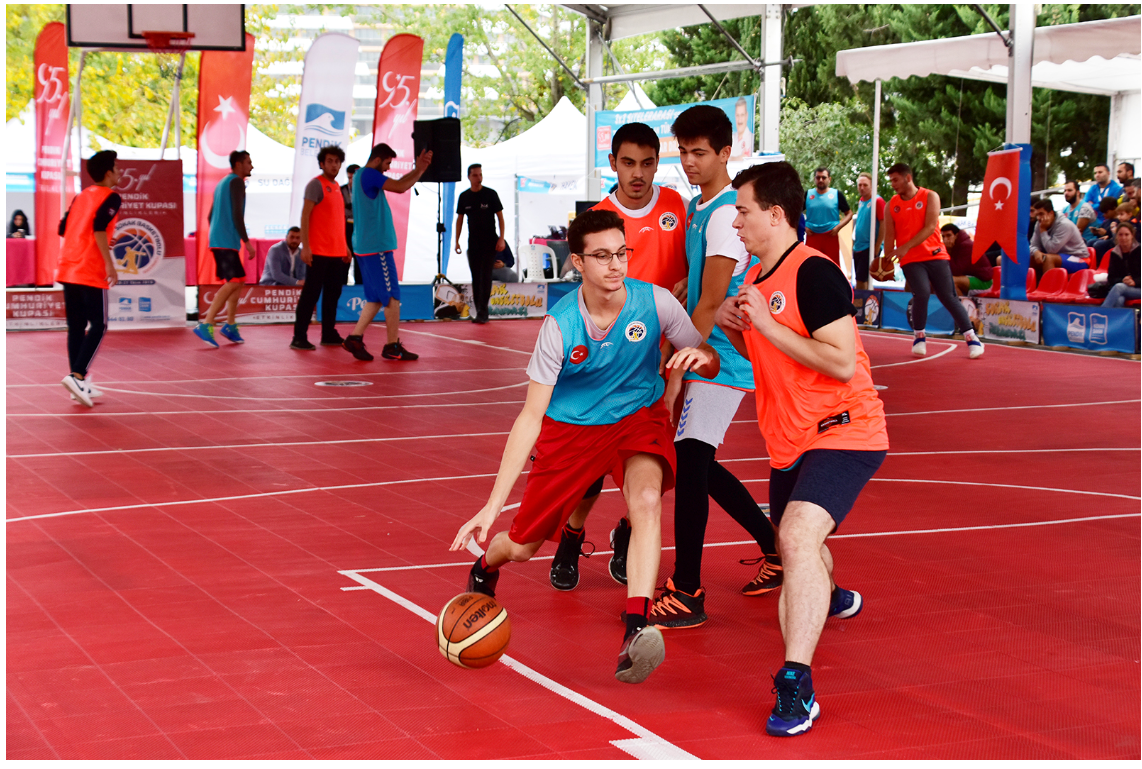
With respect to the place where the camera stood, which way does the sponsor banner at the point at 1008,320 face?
facing the viewer

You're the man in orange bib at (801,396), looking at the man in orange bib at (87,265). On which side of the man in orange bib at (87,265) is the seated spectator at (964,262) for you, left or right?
right

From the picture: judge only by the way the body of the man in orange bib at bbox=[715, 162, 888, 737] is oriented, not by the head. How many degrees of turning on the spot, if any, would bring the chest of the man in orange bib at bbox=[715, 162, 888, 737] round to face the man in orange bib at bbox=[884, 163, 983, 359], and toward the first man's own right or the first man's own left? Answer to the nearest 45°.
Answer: approximately 135° to the first man's own right

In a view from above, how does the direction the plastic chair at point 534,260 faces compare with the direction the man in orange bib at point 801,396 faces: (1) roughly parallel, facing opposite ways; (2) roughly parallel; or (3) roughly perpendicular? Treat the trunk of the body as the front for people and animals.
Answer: roughly perpendicular

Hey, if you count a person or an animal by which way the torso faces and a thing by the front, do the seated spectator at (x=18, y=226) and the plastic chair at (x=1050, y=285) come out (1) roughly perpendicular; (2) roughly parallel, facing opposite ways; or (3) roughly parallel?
roughly perpendicular

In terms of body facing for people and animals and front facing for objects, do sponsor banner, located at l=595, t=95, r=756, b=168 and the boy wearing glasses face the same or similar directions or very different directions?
same or similar directions

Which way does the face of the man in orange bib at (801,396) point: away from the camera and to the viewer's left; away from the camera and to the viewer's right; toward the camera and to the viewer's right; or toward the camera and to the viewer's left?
toward the camera and to the viewer's left

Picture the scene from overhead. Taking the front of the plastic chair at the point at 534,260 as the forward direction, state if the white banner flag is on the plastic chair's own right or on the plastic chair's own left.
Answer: on the plastic chair's own right

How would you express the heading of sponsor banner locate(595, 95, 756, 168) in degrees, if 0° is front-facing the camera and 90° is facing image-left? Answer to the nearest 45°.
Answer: approximately 0°

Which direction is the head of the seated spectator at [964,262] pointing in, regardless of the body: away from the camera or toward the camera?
toward the camera

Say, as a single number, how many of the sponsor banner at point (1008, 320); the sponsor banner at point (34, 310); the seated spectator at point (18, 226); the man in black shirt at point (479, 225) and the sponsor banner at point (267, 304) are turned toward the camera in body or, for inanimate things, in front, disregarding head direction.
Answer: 5

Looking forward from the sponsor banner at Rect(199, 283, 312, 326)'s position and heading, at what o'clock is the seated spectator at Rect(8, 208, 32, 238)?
The seated spectator is roughly at 5 o'clock from the sponsor banner.

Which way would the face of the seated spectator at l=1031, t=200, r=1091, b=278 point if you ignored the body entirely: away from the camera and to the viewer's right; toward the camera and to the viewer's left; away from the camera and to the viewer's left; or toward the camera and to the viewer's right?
toward the camera and to the viewer's left

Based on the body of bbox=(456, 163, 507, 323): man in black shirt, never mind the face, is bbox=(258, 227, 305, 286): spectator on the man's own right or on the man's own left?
on the man's own right

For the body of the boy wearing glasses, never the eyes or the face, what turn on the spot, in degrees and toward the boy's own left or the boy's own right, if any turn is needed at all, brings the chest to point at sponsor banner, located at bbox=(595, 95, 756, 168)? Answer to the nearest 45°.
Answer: approximately 180°

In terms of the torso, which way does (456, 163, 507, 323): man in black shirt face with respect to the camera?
toward the camera
